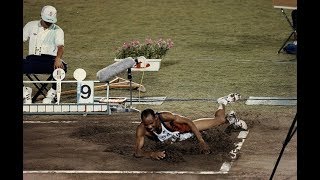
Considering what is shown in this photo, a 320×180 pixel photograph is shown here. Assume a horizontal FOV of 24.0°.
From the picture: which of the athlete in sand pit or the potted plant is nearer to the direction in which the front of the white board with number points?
the athlete in sand pit

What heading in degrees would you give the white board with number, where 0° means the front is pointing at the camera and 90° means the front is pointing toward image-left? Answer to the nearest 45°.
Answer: approximately 0°

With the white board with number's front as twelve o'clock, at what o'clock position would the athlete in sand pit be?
The athlete in sand pit is roughly at 11 o'clock from the white board with number.

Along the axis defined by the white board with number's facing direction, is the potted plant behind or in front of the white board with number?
behind
